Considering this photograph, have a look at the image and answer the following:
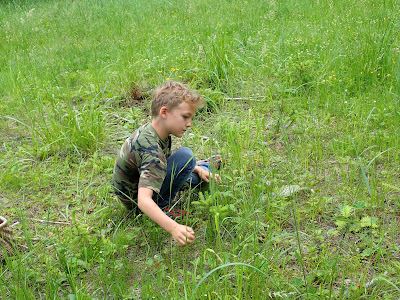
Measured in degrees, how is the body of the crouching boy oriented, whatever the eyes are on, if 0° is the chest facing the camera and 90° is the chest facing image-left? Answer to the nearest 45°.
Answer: approximately 270°
